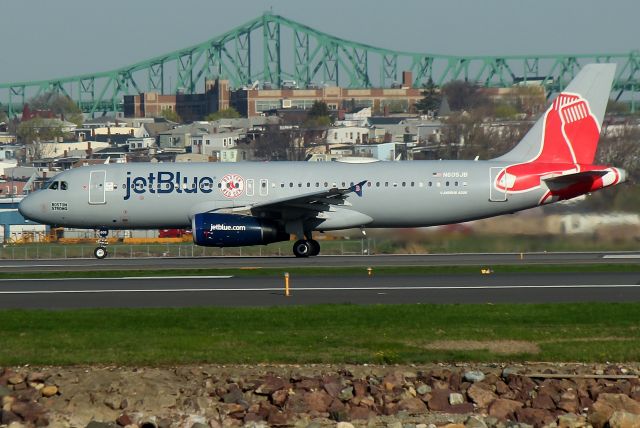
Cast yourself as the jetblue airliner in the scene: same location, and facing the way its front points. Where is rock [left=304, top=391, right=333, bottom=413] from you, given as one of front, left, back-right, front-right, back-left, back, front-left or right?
left

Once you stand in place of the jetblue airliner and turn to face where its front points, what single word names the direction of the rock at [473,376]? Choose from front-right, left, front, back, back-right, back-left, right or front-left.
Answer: left

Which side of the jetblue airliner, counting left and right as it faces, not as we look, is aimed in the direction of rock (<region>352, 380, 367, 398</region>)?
left

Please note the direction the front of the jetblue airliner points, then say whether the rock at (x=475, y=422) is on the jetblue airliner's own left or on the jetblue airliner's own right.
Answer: on the jetblue airliner's own left

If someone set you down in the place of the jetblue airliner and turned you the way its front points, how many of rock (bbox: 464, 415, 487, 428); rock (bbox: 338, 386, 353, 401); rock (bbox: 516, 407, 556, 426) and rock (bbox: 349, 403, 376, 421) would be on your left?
4

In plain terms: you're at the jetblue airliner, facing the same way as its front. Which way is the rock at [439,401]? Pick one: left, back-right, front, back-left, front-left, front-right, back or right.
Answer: left

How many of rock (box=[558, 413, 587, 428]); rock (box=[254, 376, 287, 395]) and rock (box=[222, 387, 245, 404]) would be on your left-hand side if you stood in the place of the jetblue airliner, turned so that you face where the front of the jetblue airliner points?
3

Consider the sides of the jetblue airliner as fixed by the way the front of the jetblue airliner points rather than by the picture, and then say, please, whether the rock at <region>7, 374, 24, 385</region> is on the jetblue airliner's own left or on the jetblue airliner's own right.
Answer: on the jetblue airliner's own left

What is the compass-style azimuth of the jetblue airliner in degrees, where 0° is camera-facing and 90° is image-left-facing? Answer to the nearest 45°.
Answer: approximately 90°

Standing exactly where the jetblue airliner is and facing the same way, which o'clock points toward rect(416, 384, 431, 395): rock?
The rock is roughly at 9 o'clock from the jetblue airliner.

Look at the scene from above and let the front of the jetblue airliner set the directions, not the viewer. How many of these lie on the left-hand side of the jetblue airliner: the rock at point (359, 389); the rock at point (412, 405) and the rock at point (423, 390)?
3

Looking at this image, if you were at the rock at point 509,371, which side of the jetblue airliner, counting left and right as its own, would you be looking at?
left

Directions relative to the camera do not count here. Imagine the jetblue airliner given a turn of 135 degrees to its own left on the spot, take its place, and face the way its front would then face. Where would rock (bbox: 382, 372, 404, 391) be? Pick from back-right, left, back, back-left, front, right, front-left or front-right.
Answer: front-right

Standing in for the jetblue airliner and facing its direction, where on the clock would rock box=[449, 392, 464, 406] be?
The rock is roughly at 9 o'clock from the jetblue airliner.

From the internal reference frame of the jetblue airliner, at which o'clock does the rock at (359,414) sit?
The rock is roughly at 9 o'clock from the jetblue airliner.

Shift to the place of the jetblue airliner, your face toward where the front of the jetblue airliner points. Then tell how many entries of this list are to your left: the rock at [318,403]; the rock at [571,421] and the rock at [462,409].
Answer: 3

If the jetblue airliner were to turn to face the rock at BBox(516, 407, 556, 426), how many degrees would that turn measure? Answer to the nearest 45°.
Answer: approximately 90° to its left

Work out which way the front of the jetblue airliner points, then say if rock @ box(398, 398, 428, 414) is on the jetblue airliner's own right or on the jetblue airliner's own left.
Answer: on the jetblue airliner's own left
